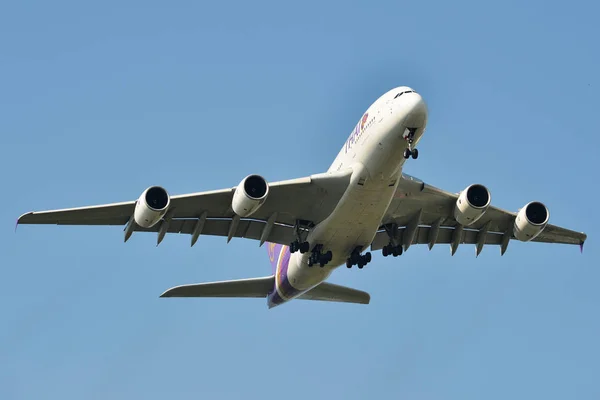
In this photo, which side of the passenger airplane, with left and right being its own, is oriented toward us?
front
